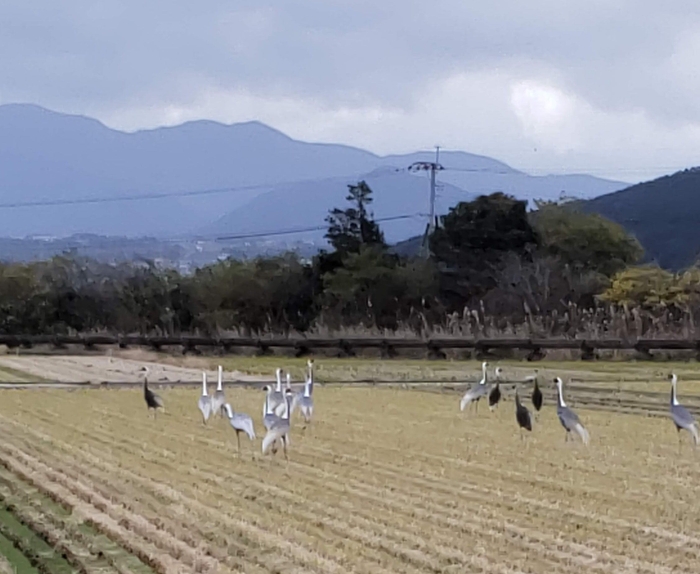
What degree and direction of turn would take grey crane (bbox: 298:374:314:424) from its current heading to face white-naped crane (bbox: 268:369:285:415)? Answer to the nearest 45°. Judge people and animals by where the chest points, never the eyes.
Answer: approximately 135° to its left

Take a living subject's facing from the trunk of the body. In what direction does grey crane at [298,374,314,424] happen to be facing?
away from the camera

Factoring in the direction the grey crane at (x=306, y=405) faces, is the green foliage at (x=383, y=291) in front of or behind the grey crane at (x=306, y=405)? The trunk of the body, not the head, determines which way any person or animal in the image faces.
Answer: in front

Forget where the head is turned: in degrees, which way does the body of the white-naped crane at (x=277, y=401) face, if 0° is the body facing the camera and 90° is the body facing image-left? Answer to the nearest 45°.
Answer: approximately 225°

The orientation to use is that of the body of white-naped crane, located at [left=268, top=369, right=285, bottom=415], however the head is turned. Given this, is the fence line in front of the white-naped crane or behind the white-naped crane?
in front
